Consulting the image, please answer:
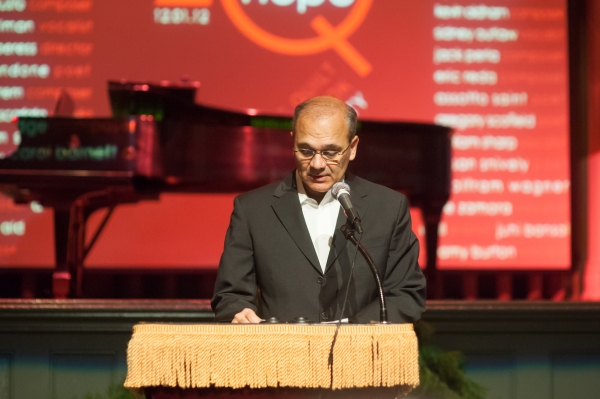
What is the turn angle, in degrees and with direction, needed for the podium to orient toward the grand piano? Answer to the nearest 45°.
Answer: approximately 180°

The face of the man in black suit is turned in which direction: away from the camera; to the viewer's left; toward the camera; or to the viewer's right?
toward the camera

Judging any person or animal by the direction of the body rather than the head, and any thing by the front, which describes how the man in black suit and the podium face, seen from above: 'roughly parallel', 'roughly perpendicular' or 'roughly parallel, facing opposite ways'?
roughly parallel

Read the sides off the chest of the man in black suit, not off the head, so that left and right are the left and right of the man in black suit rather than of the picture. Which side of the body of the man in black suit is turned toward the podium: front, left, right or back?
front

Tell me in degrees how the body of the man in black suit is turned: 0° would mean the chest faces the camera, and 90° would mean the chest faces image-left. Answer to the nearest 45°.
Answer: approximately 0°

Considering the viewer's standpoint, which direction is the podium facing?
facing the viewer

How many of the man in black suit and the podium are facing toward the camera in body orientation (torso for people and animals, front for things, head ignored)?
2
